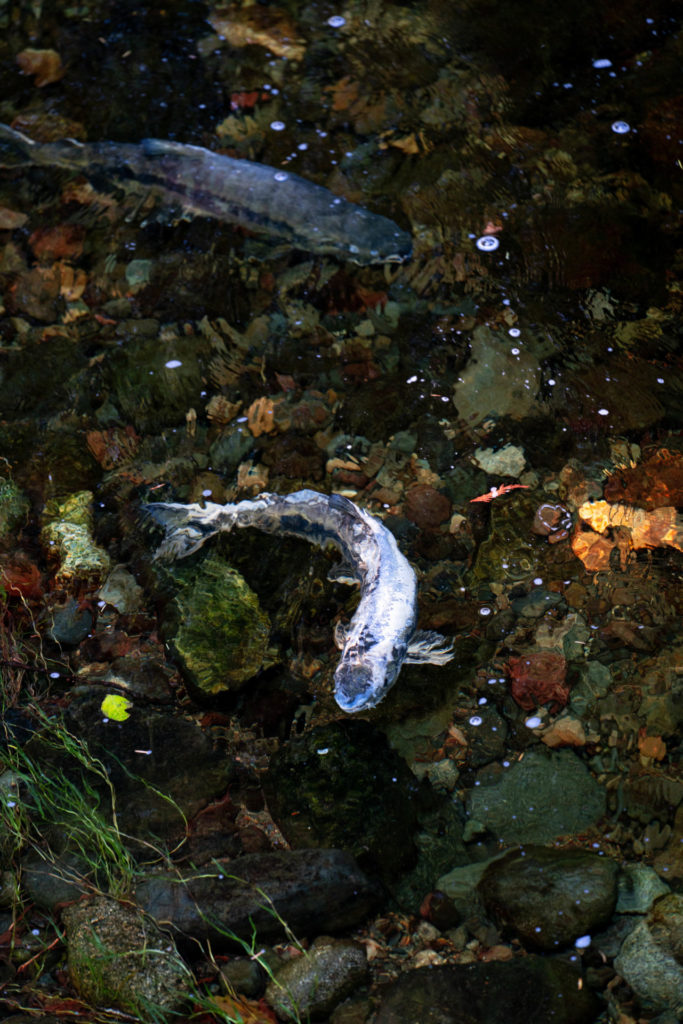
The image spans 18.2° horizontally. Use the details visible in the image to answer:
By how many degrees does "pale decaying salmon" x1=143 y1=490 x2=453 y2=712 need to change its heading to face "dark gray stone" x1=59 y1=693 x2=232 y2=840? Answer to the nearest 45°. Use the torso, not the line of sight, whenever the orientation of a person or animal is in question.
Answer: approximately 45° to its right

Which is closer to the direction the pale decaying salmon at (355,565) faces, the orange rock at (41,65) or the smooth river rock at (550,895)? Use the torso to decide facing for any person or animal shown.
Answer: the smooth river rock

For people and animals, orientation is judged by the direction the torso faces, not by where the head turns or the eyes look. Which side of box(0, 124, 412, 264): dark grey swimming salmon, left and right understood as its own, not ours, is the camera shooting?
right

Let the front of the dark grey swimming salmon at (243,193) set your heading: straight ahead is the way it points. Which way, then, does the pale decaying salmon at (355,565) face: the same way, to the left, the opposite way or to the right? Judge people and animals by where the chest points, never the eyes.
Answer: to the right

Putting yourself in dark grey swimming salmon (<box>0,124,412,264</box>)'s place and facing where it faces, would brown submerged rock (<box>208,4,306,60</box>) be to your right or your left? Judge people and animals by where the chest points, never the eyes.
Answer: on your left

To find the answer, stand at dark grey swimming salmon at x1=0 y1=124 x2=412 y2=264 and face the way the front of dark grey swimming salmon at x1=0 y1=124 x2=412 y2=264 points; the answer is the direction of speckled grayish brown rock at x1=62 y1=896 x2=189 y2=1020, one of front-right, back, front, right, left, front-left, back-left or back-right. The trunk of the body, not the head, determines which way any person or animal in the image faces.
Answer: right

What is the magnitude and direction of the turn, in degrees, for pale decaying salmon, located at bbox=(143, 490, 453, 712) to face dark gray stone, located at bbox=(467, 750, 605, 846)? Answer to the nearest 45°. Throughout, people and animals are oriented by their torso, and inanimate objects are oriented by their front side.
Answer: approximately 45° to its left

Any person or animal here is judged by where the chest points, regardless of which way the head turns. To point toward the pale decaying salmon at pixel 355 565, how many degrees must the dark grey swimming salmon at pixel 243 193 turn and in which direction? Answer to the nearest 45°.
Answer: approximately 90° to its right

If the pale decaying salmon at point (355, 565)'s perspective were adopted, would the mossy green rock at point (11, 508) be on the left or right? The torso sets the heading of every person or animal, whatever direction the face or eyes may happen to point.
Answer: on its right

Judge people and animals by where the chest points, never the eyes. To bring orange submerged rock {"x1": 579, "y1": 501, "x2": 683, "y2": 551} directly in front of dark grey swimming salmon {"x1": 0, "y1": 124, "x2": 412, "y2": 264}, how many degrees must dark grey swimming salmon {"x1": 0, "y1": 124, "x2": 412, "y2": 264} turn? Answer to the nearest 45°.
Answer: approximately 45° to its right

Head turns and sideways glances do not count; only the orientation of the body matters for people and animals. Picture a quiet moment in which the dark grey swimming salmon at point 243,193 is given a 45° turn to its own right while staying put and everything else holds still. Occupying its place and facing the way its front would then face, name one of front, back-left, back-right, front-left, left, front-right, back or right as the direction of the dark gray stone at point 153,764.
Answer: front-right

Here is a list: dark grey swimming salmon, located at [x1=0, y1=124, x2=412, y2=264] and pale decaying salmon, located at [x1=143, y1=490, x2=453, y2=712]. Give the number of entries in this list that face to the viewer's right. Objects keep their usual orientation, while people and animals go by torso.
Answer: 1

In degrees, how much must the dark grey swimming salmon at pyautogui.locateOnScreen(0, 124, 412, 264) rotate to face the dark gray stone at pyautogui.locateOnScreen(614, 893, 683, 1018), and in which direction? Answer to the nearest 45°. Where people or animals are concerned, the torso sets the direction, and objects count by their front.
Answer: approximately 90° to its right

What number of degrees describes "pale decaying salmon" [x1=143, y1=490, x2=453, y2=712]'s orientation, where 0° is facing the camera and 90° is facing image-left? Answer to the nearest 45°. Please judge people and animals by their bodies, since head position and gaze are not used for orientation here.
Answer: approximately 0°
